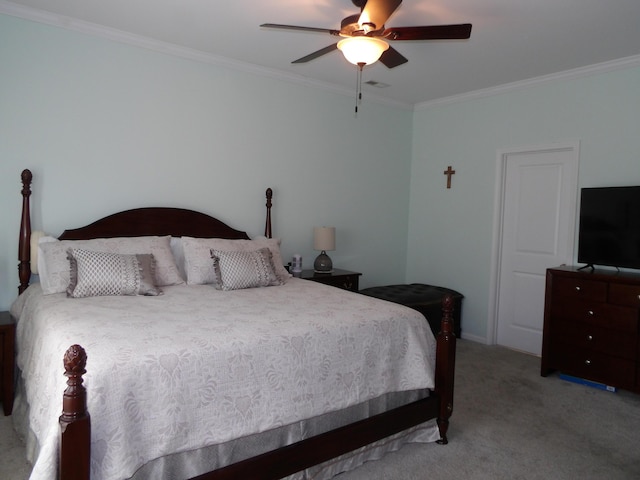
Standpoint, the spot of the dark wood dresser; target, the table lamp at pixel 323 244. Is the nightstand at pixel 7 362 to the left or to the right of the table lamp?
left

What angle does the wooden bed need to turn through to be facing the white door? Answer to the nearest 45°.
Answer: approximately 90° to its left

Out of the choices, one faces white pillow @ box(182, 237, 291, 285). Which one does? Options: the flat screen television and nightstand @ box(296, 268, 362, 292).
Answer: the flat screen television

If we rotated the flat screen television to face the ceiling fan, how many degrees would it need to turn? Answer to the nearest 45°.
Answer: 0° — it already faces it

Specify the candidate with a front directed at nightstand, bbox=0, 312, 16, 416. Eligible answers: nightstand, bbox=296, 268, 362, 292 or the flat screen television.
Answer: the flat screen television

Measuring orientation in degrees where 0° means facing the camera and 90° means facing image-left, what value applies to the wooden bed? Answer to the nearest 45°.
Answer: approximately 315°

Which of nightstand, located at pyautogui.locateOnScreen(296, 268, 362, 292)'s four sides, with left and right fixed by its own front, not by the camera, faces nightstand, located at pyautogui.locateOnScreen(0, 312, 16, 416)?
right

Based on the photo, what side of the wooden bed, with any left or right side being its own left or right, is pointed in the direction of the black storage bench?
left

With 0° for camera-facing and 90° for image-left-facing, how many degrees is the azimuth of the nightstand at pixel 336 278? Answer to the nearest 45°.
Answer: approximately 315°
